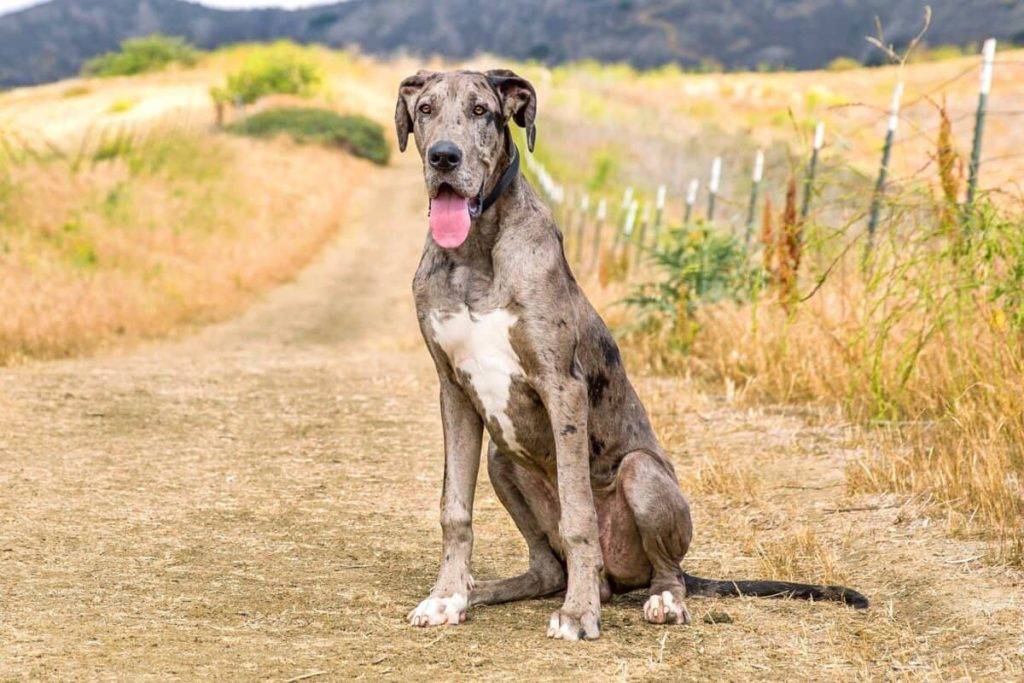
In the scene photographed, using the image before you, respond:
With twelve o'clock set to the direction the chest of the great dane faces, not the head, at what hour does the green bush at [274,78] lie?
The green bush is roughly at 4 o'clock from the great dane.

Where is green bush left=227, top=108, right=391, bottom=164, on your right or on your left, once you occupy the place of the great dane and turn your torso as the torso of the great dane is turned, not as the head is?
on your right

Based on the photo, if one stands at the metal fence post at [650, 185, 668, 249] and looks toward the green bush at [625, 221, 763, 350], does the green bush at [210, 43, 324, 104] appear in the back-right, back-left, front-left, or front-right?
back-right

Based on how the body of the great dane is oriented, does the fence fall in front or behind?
behind

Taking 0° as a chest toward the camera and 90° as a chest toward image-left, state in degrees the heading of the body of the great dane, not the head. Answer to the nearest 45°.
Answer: approximately 45°
